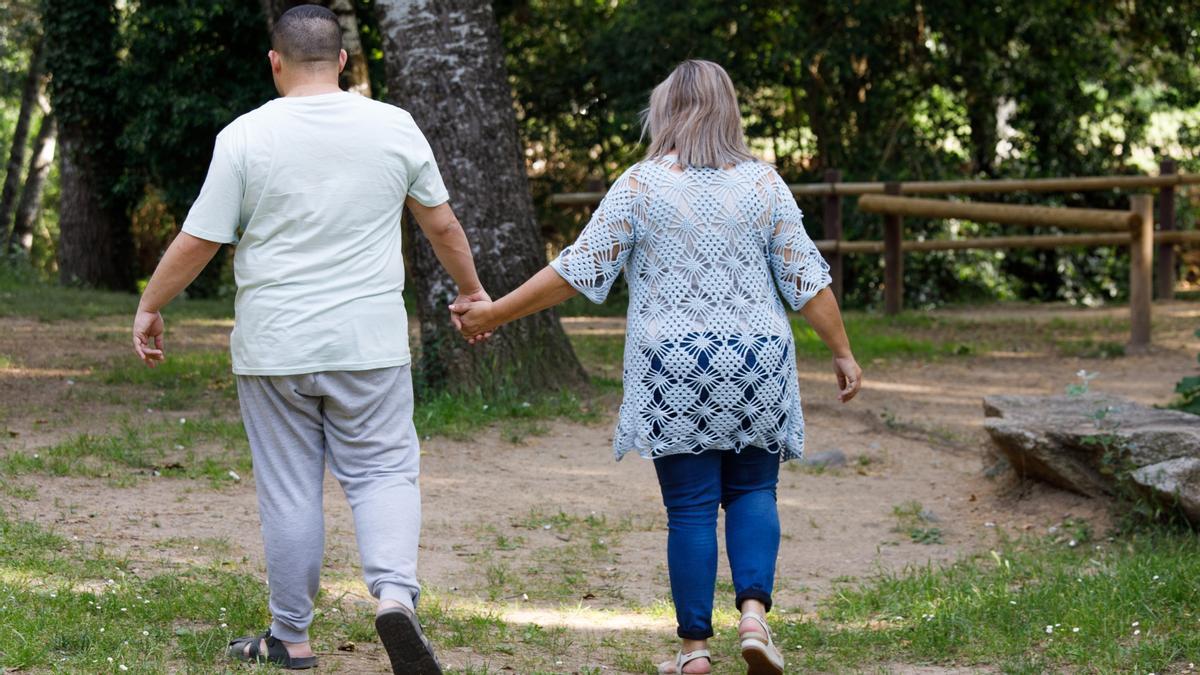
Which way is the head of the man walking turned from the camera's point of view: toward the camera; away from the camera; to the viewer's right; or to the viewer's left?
away from the camera

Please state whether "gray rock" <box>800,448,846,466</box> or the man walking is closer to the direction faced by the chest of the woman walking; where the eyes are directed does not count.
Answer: the gray rock

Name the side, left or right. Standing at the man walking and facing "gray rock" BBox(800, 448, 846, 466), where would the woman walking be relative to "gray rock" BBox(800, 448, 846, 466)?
right

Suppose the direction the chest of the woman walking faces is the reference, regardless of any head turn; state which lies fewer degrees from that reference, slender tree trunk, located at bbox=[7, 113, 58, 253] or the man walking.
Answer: the slender tree trunk

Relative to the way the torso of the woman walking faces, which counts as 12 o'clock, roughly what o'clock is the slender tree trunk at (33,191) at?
The slender tree trunk is roughly at 11 o'clock from the woman walking.

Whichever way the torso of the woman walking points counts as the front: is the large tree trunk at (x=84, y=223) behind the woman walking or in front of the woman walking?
in front

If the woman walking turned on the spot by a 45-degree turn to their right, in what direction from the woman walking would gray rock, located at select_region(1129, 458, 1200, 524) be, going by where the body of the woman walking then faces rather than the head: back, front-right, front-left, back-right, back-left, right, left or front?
front

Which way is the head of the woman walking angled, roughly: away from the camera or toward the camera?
away from the camera

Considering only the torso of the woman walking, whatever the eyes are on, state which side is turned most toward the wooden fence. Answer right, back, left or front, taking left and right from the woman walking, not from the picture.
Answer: front

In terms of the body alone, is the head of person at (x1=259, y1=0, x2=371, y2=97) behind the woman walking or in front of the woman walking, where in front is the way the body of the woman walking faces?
in front

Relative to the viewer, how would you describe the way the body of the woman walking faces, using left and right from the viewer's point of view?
facing away from the viewer
